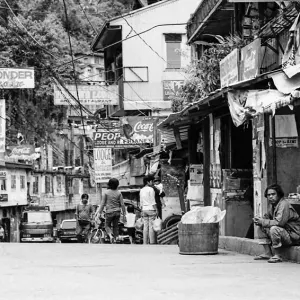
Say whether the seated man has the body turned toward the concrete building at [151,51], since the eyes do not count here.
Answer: no

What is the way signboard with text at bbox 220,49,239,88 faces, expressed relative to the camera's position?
facing the viewer and to the left of the viewer

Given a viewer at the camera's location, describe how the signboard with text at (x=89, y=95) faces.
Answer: facing the viewer

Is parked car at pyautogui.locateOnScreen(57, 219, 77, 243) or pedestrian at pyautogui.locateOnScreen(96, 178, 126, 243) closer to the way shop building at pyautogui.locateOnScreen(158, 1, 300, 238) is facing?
the pedestrian

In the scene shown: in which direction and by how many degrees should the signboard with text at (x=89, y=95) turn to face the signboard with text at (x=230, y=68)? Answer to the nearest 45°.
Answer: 0° — it already faces it

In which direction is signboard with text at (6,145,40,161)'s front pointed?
toward the camera
